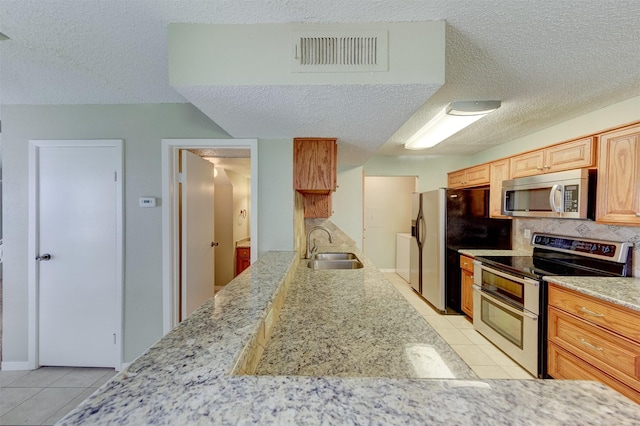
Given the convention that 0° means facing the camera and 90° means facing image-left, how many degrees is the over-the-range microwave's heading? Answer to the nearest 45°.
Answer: approximately 45°

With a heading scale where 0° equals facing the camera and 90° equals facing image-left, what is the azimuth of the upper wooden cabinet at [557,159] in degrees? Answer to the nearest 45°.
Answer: approximately 45°

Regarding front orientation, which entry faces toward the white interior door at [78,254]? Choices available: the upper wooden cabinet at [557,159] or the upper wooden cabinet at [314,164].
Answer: the upper wooden cabinet at [557,159]
